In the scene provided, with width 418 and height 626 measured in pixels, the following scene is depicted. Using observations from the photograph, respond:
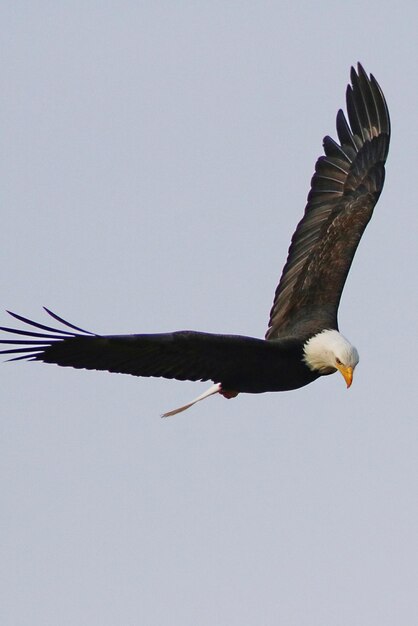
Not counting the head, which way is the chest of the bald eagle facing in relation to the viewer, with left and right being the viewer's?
facing the viewer and to the right of the viewer
